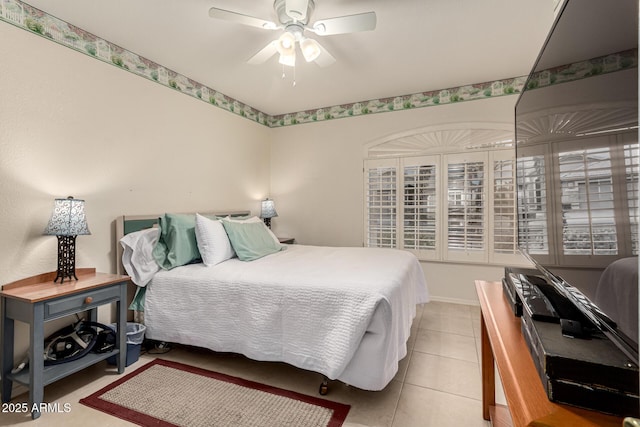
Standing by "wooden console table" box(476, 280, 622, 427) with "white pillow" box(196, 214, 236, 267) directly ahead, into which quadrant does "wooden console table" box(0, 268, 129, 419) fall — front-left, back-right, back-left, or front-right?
front-left

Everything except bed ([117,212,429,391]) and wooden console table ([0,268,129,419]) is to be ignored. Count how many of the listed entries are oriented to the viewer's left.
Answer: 0

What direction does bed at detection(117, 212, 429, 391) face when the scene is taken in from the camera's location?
facing the viewer and to the right of the viewer

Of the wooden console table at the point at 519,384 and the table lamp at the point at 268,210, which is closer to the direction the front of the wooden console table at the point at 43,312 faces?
the wooden console table

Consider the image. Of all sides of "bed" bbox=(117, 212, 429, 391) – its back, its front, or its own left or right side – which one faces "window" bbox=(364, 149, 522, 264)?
left

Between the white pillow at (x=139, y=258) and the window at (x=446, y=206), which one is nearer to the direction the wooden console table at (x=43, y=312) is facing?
the window

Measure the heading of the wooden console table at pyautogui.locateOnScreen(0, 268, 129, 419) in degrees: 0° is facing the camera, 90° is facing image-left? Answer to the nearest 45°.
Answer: approximately 315°
